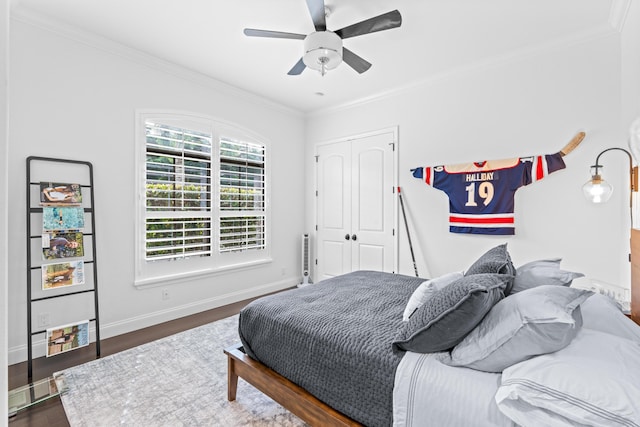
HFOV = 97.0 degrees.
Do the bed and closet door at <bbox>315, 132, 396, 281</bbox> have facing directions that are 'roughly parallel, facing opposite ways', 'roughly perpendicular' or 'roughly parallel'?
roughly perpendicular

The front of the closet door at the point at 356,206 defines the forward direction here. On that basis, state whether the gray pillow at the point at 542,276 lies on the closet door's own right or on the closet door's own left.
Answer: on the closet door's own left

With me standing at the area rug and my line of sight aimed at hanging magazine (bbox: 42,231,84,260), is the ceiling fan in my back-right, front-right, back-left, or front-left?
back-right

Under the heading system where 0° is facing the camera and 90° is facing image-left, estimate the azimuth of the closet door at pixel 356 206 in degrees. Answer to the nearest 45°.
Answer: approximately 45°

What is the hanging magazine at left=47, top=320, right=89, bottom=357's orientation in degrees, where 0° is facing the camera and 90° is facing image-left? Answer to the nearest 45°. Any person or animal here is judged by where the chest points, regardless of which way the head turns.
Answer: approximately 315°

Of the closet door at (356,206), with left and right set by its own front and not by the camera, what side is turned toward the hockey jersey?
left

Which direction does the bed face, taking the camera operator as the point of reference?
facing away from the viewer and to the left of the viewer
